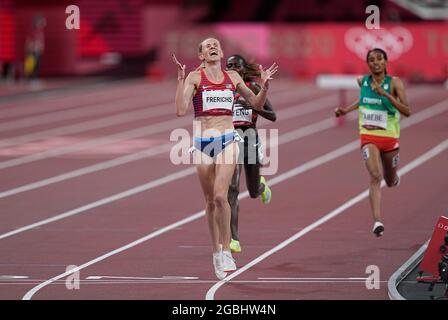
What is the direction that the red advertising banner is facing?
toward the camera

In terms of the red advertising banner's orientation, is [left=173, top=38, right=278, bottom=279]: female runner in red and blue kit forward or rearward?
forward

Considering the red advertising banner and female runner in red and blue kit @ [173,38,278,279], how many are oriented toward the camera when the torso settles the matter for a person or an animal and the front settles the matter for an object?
2

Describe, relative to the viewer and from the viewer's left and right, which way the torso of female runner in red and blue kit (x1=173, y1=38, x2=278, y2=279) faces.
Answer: facing the viewer

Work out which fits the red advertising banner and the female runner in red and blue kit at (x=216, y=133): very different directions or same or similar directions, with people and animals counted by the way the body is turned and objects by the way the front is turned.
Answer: same or similar directions

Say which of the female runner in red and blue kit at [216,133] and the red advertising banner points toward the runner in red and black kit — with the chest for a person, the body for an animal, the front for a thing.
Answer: the red advertising banner

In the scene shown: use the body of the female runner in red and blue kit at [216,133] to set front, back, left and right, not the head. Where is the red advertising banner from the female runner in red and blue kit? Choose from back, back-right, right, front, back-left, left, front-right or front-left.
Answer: back

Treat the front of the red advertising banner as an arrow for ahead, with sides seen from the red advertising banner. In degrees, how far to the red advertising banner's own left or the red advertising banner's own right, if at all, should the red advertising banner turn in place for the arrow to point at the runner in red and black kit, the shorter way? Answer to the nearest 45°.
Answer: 0° — it already faces them

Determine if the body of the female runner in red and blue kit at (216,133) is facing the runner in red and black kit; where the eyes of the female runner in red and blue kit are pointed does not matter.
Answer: no
